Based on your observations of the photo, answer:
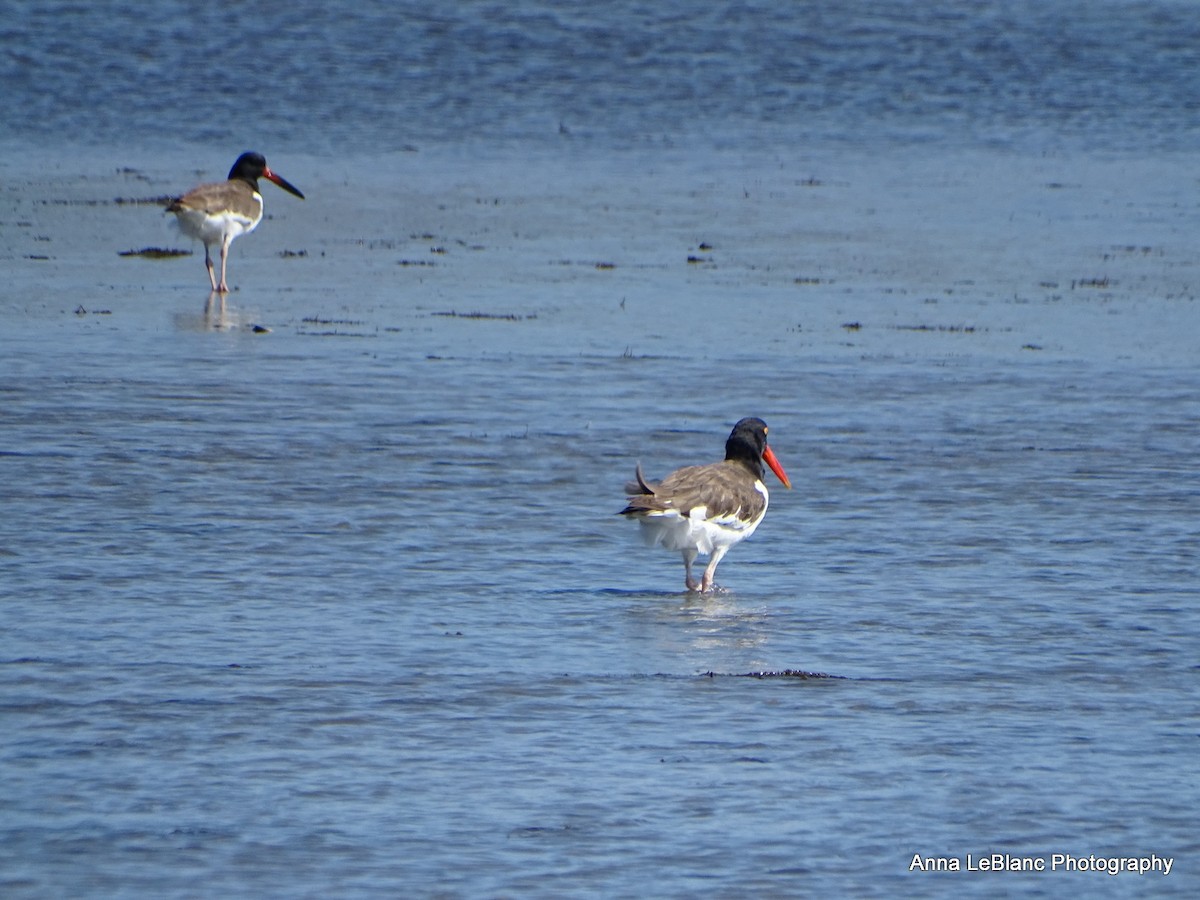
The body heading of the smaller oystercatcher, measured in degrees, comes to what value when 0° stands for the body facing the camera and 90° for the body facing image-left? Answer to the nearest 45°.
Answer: approximately 270°

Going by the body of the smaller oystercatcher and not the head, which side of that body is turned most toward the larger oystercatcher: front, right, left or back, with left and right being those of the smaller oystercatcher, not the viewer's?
right
